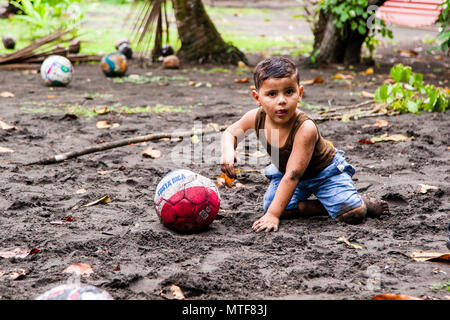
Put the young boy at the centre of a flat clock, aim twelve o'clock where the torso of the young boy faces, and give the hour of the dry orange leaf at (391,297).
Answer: The dry orange leaf is roughly at 10 o'clock from the young boy.

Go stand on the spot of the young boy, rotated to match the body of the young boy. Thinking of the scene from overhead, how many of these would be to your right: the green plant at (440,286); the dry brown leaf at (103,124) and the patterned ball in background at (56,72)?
2

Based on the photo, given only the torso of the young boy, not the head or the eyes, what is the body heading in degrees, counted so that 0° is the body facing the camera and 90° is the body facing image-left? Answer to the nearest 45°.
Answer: approximately 45°

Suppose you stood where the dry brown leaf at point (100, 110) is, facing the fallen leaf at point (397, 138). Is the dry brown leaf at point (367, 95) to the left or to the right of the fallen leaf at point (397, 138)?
left

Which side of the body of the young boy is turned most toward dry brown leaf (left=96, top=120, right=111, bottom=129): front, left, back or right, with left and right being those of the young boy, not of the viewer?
right

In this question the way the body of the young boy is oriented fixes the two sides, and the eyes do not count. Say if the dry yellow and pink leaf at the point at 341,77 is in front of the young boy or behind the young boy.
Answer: behind

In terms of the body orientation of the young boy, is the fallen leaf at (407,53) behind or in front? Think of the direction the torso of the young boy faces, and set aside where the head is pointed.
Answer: behind

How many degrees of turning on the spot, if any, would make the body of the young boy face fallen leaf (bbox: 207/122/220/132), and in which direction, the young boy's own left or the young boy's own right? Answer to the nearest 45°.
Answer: approximately 135° to the young boy's own right

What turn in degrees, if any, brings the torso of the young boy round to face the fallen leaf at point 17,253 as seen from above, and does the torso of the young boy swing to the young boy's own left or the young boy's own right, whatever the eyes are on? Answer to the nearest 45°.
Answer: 0° — they already face it

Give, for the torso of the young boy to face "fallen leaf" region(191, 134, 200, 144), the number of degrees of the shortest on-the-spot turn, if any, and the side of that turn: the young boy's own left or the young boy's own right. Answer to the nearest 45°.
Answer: approximately 90° to the young boy's own right

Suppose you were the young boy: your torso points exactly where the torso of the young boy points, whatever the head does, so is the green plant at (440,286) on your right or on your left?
on your left

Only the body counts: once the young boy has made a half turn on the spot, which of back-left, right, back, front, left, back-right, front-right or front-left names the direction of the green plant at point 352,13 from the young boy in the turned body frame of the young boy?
front-left
